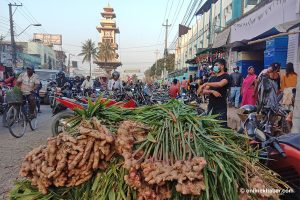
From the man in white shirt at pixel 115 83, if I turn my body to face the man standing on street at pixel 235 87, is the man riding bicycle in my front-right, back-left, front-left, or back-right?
back-right

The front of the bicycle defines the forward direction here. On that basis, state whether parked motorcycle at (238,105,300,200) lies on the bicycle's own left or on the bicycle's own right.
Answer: on the bicycle's own left

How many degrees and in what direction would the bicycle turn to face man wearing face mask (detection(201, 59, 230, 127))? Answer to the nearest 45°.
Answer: approximately 90° to its left

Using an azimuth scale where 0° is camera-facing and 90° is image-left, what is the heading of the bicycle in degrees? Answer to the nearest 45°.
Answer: approximately 45°

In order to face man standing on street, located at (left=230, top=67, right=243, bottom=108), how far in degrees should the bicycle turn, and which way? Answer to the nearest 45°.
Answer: approximately 135° to its left

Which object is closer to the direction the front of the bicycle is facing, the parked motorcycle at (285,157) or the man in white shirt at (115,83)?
the parked motorcycle

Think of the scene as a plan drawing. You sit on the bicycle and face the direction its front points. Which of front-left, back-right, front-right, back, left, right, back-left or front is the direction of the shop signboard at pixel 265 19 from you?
back-left

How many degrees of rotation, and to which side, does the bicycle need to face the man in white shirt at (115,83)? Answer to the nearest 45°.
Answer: approximately 180°

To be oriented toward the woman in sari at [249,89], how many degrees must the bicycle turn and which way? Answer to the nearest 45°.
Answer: approximately 135° to its left
